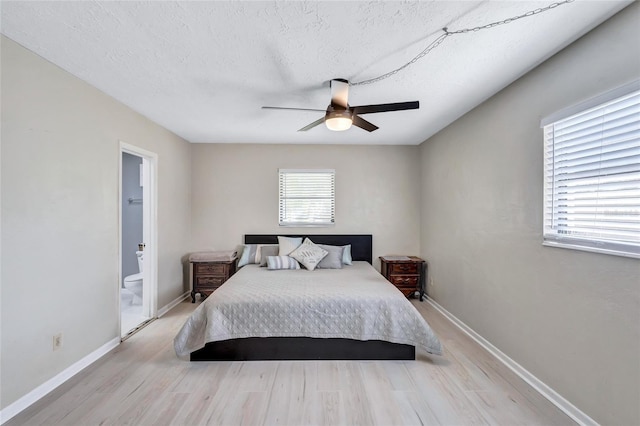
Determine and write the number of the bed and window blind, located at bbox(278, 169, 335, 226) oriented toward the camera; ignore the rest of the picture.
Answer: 2

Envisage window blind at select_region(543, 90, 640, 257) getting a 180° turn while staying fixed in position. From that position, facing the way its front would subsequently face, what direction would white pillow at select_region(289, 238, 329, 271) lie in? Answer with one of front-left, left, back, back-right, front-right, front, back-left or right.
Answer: back-left

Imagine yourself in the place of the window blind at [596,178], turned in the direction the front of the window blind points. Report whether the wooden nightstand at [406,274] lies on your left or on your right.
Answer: on your right

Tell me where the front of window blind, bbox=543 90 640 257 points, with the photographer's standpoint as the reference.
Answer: facing the viewer and to the left of the viewer

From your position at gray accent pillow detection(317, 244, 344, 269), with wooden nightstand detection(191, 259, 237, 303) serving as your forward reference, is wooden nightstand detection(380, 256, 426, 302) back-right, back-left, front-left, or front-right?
back-right

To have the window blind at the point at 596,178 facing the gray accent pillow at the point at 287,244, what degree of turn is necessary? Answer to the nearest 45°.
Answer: approximately 45° to its right

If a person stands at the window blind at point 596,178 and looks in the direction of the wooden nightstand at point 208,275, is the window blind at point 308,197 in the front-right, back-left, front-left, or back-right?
front-right

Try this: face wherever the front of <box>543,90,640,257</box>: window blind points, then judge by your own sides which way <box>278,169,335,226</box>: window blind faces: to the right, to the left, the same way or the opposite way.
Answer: to the left

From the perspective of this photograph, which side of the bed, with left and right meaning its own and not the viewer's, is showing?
front

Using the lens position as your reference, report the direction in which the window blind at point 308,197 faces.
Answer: facing the viewer

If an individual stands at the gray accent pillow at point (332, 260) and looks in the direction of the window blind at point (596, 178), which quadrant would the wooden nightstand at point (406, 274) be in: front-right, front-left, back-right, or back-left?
front-left

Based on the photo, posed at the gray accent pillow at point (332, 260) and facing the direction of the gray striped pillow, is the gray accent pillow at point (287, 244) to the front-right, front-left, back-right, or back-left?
front-right

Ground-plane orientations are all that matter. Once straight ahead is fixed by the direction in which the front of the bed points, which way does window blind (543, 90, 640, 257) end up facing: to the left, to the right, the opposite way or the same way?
to the right
